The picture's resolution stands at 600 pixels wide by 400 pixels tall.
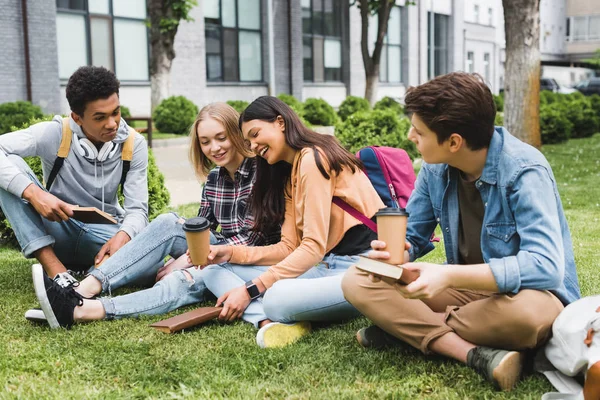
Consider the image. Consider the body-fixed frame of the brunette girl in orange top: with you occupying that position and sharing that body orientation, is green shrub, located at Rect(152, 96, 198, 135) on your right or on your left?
on your right

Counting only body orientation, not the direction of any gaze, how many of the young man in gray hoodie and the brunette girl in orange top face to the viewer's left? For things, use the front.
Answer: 1

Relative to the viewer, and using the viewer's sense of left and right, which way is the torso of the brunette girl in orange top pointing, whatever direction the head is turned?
facing to the left of the viewer

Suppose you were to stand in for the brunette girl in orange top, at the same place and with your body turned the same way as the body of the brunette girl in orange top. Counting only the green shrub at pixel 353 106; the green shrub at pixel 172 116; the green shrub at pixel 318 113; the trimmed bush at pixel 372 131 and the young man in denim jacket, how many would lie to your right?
4

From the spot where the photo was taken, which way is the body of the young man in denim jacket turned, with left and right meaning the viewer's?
facing the viewer and to the left of the viewer

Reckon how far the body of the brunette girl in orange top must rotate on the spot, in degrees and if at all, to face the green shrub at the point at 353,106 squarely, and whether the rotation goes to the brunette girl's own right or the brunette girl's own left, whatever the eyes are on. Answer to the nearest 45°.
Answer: approximately 90° to the brunette girl's own right

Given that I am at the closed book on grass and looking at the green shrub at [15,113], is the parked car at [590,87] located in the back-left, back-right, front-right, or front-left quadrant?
front-right

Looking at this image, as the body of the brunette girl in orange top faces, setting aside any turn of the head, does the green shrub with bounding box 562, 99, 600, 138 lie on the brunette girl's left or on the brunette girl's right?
on the brunette girl's right

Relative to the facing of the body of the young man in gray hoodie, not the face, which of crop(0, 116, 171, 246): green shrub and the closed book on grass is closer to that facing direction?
the closed book on grass

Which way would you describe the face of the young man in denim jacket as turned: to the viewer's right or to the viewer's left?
to the viewer's left

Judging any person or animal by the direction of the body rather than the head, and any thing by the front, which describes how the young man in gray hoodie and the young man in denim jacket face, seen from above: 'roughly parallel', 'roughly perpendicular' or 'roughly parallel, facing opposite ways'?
roughly perpendicular

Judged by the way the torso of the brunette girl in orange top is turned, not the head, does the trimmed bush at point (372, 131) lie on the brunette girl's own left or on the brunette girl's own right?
on the brunette girl's own right

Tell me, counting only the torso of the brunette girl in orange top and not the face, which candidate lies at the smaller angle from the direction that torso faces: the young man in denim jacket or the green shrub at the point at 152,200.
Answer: the green shrub

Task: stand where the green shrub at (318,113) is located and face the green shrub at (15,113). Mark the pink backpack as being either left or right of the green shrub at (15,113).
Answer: left

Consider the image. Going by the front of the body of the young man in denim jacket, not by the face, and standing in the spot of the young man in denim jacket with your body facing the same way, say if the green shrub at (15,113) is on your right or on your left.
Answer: on your right

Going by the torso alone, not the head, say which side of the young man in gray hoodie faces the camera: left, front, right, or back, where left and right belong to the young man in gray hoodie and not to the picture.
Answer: front

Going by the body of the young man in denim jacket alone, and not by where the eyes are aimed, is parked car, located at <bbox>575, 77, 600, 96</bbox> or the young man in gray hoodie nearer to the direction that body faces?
the young man in gray hoodie
